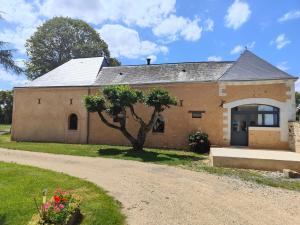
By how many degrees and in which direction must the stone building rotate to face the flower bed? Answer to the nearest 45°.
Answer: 0° — it already faces it

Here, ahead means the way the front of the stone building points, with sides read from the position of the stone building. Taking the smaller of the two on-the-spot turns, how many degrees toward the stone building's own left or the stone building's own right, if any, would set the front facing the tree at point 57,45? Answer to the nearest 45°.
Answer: approximately 135° to the stone building's own right

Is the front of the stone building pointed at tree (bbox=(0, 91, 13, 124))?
no

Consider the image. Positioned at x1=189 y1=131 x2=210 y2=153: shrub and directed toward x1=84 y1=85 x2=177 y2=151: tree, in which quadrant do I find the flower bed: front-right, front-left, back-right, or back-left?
front-left

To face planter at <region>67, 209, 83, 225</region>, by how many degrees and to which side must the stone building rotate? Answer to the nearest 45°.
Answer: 0° — it already faces it

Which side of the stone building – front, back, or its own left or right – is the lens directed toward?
front

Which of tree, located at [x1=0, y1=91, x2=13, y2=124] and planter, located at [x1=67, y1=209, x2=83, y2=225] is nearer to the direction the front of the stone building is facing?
the planter
